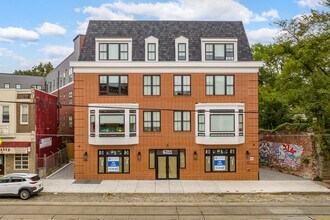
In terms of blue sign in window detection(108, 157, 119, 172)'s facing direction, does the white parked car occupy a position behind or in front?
in front

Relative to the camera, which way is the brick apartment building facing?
toward the camera

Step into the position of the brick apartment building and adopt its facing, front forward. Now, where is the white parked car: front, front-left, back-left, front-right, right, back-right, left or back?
front-right

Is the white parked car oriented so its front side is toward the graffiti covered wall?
no

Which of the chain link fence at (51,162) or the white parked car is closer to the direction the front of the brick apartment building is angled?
the white parked car

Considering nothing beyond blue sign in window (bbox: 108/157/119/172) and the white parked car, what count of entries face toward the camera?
1

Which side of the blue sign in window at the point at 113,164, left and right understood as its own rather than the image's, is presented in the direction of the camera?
front

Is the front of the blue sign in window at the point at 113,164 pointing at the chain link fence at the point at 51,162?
no

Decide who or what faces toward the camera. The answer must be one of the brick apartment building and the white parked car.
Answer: the brick apartment building

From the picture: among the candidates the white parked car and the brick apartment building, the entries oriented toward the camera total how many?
1

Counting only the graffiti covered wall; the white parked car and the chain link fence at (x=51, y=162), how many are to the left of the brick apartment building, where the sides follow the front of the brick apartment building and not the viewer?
1

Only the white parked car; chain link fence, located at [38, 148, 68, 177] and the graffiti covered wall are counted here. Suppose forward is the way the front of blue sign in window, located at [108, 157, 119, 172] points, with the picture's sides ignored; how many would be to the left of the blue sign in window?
1

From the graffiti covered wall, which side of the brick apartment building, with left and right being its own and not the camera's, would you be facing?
left

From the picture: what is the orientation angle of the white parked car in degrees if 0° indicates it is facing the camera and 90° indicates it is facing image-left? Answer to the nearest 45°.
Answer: approximately 135°

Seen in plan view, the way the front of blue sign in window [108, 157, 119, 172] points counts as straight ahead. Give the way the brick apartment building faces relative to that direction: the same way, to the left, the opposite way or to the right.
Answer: the same way

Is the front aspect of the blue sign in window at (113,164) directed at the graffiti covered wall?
no
